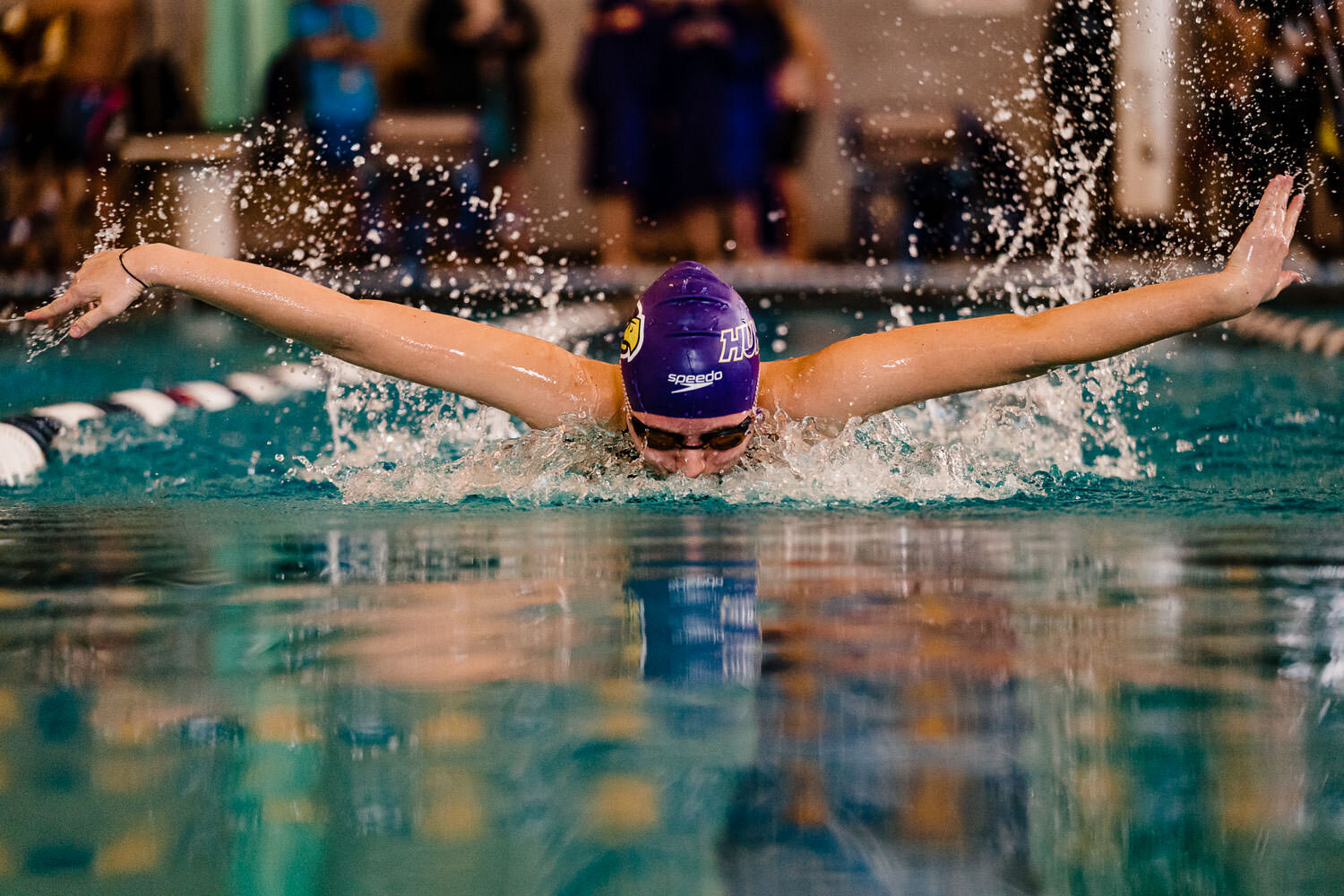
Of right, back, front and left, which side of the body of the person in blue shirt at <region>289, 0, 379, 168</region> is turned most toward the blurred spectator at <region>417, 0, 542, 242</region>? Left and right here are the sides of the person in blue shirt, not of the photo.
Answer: left

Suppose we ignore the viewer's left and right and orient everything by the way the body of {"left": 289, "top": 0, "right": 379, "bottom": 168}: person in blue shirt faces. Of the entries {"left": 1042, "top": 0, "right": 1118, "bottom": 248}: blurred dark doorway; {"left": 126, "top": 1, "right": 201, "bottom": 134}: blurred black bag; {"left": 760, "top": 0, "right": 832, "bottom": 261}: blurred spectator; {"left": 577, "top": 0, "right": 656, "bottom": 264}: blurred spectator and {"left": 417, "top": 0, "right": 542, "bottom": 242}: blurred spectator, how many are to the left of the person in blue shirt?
4

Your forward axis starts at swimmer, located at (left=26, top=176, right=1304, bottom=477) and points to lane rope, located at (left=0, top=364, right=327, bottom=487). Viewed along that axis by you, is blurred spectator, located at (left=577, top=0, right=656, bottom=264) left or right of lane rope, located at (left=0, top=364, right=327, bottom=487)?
right

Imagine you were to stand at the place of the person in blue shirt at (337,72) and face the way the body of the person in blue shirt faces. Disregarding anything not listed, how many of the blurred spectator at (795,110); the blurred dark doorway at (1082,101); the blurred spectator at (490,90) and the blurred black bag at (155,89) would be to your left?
3

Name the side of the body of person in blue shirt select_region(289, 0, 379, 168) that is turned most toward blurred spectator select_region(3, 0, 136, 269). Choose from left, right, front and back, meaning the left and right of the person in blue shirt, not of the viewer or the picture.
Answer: right

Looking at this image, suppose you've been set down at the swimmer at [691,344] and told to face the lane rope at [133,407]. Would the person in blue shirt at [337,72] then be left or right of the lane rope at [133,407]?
right

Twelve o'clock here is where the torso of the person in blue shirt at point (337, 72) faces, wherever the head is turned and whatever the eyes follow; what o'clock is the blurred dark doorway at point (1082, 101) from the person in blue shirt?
The blurred dark doorway is roughly at 9 o'clock from the person in blue shirt.

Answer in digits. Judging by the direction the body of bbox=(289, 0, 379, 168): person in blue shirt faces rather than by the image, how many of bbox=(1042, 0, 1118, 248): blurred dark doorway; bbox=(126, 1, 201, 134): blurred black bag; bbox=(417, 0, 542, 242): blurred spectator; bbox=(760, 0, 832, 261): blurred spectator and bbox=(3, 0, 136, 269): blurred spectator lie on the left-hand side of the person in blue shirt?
3

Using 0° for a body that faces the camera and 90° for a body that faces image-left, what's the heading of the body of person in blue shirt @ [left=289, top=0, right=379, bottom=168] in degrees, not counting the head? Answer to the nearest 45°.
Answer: approximately 0°

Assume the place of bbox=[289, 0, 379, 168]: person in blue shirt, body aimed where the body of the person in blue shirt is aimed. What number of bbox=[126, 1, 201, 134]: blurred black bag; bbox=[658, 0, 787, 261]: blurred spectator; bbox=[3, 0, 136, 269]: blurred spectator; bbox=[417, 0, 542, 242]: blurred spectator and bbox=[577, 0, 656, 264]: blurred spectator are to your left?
3

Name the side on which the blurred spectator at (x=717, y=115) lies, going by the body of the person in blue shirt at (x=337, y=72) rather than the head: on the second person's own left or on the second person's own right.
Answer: on the second person's own left

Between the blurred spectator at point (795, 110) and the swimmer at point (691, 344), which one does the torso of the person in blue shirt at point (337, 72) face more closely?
the swimmer

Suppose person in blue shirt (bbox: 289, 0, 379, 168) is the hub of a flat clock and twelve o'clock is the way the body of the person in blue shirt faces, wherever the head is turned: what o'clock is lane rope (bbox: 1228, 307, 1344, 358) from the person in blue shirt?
The lane rope is roughly at 10 o'clock from the person in blue shirt.

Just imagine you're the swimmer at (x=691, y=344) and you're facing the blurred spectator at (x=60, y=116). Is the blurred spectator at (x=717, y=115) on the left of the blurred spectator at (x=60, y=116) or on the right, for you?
right
